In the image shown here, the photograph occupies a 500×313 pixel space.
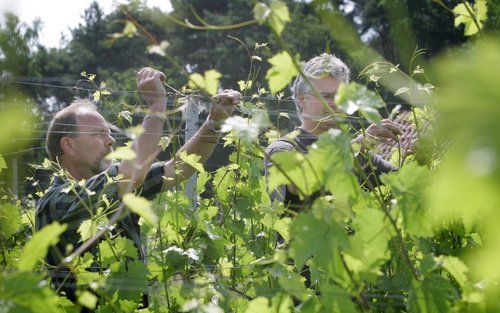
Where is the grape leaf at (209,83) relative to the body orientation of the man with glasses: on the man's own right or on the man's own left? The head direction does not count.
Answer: on the man's own right

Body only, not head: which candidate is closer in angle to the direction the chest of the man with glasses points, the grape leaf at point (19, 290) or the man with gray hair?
the man with gray hair

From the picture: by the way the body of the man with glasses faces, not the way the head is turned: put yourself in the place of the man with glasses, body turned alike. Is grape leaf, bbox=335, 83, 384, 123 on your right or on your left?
on your right

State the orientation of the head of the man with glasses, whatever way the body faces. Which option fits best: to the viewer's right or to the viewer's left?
to the viewer's right

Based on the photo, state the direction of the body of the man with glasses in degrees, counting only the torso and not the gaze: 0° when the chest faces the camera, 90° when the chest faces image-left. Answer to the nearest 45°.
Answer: approximately 270°

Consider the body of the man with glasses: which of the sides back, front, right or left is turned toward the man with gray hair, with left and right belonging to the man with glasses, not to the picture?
front
